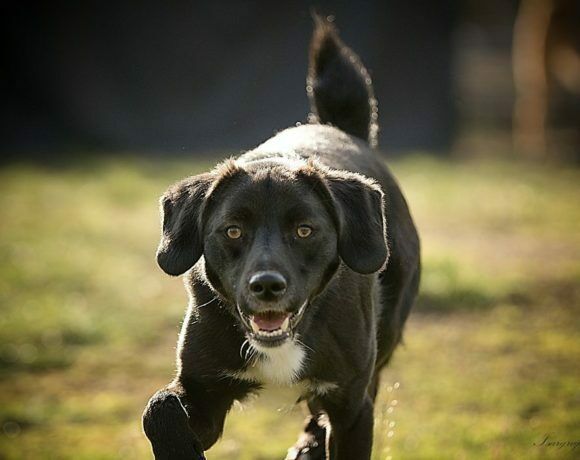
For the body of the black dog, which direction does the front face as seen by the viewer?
toward the camera
